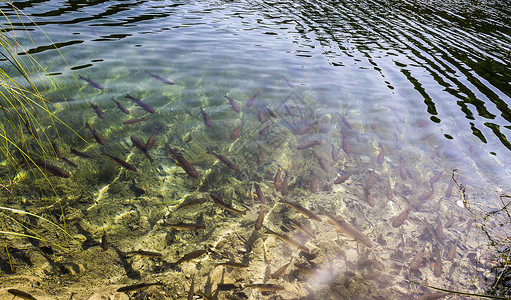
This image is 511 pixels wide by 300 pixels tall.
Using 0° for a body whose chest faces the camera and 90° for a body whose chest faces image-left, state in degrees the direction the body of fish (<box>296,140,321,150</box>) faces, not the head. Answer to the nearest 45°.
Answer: approximately 90°

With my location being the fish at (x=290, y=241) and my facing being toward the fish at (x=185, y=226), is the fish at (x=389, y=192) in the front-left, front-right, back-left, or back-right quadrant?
back-right

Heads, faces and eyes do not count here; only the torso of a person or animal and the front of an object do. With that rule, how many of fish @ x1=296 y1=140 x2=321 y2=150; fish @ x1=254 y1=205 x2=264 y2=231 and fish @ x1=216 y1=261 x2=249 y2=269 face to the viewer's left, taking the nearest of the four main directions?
1

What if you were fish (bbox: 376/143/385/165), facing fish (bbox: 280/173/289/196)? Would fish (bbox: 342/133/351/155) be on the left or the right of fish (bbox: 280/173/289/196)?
right
